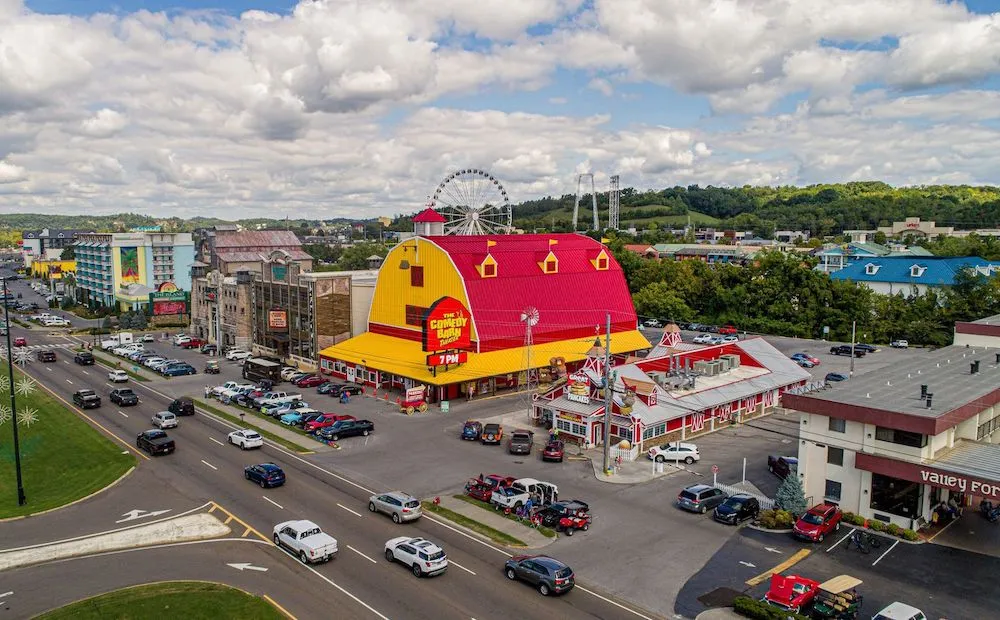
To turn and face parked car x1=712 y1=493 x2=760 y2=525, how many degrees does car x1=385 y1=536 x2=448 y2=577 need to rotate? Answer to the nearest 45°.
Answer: approximately 135° to its right

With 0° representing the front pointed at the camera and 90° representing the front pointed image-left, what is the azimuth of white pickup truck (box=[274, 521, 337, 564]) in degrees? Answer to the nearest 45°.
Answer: approximately 135°

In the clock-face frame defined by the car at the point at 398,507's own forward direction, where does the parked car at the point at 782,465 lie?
the parked car at the point at 782,465 is roughly at 4 o'clock from the car at the point at 398,507.

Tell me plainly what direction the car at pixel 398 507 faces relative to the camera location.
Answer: facing away from the viewer and to the left of the viewer

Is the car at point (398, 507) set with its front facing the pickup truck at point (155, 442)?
yes

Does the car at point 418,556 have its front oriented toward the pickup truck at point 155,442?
yes

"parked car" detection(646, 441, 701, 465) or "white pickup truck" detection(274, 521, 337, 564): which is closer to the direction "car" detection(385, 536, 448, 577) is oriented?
the white pickup truck

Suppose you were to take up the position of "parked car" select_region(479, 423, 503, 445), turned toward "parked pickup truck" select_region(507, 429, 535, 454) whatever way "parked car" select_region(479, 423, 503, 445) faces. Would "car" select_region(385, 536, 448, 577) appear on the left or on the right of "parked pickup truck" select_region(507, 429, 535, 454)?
right

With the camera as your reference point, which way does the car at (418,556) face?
facing away from the viewer and to the left of the viewer
